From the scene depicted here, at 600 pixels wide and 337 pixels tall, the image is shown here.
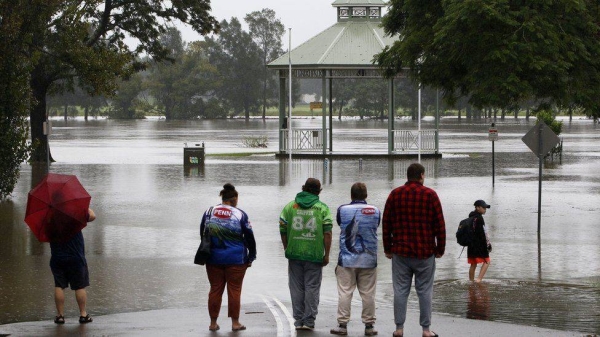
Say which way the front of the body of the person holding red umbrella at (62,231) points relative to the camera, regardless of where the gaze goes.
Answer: away from the camera

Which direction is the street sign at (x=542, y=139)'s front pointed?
away from the camera

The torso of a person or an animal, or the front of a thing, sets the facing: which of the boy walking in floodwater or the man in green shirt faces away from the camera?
the man in green shirt

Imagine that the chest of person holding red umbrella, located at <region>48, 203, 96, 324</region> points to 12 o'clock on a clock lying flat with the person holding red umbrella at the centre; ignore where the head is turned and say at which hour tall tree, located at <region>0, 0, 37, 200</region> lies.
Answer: The tall tree is roughly at 12 o'clock from the person holding red umbrella.

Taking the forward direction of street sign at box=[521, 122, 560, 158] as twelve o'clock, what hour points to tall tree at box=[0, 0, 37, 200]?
The tall tree is roughly at 9 o'clock from the street sign.

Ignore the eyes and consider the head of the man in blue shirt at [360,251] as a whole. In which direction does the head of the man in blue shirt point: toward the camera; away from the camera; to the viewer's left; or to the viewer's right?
away from the camera

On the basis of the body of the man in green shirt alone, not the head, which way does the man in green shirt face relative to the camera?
away from the camera

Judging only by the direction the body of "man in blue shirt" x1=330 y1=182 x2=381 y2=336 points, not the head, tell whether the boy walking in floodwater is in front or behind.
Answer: in front

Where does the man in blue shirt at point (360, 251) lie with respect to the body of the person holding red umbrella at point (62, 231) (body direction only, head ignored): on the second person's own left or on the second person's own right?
on the second person's own right

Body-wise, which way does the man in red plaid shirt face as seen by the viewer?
away from the camera

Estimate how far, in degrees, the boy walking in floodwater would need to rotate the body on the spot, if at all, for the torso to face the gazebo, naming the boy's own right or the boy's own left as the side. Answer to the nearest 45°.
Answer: approximately 90° to the boy's own left

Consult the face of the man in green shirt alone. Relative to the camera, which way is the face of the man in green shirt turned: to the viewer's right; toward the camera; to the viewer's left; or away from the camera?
away from the camera
